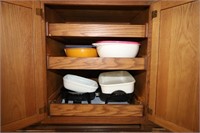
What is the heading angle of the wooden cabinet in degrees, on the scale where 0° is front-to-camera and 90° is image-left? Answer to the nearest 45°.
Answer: approximately 0°
